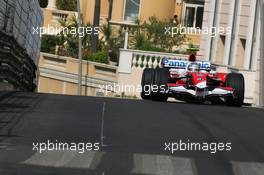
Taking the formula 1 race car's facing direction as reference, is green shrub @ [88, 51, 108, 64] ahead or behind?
behind

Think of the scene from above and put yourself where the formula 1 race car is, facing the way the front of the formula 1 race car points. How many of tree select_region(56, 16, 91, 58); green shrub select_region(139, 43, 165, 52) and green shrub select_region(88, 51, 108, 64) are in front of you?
0

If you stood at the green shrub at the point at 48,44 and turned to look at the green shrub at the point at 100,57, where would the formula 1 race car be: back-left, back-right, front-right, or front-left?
front-right

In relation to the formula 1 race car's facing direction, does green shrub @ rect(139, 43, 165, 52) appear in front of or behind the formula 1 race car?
behind

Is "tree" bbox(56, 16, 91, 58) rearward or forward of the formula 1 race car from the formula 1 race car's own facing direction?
rearward

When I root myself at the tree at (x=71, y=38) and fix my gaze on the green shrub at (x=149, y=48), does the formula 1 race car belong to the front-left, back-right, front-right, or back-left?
front-right

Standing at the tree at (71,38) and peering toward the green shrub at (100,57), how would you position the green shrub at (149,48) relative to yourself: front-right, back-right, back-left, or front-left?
front-left

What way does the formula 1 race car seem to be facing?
toward the camera
